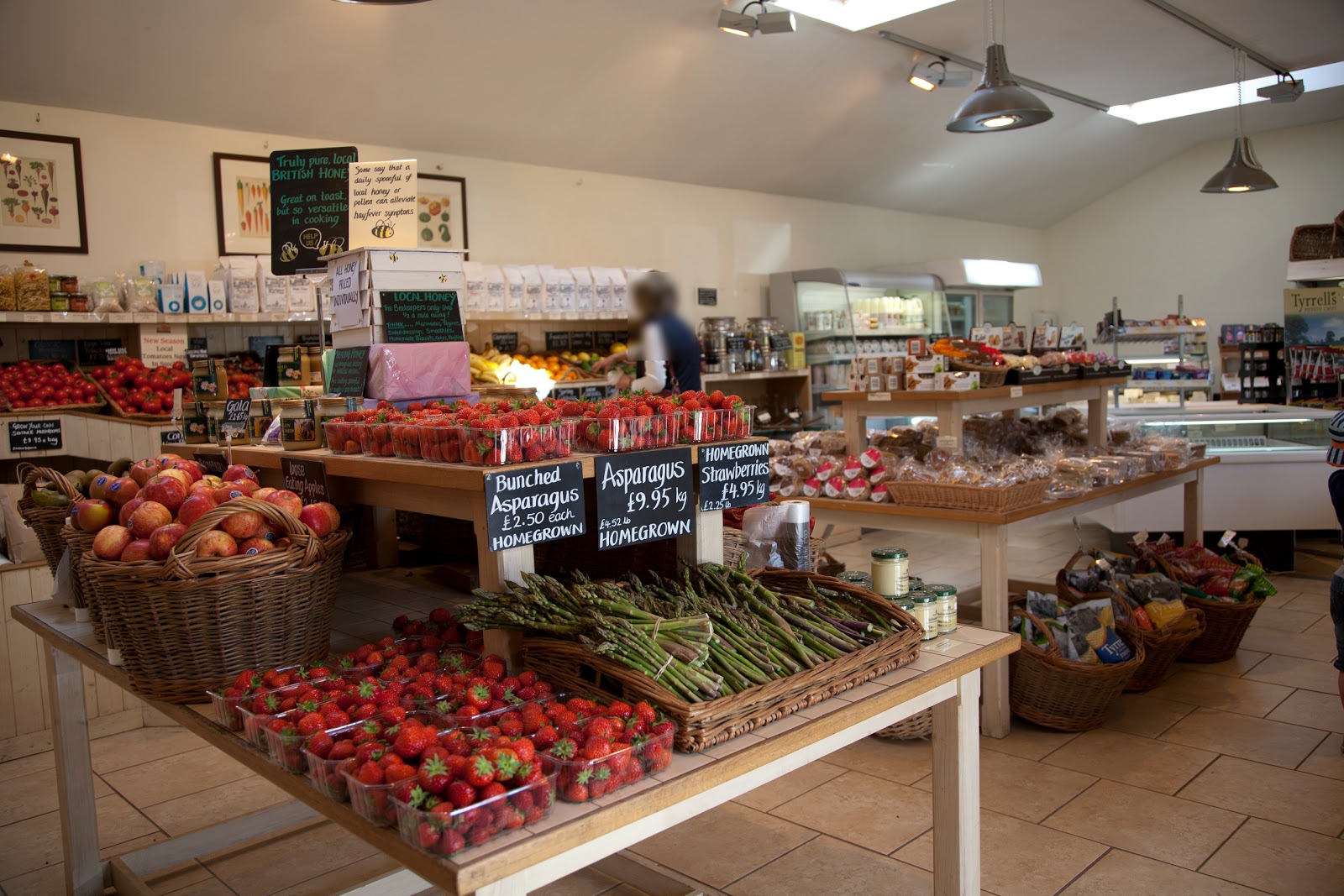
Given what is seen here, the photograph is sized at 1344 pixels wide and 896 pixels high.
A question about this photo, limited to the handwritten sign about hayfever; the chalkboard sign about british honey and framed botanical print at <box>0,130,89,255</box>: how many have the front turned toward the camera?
3

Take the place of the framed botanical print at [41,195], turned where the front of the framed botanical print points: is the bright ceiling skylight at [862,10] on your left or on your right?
on your left

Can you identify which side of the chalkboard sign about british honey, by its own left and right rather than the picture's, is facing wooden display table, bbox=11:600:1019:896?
front

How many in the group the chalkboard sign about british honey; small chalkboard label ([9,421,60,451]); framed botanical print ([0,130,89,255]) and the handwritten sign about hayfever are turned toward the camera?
4

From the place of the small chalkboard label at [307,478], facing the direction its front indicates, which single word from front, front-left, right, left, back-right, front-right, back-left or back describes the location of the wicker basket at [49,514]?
right

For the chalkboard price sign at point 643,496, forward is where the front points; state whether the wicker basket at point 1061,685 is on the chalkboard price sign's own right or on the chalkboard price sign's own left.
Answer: on the chalkboard price sign's own left

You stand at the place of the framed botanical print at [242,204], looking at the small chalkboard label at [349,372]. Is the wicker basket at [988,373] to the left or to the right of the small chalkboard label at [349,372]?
left

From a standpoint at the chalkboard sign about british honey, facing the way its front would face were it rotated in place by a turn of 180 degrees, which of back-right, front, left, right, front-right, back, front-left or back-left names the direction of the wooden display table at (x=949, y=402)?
right

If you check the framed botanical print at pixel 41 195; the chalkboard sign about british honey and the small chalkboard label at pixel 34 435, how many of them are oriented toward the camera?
3

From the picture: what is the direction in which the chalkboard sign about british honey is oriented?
toward the camera

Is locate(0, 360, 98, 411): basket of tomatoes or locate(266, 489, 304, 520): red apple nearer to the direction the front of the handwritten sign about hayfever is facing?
the red apple

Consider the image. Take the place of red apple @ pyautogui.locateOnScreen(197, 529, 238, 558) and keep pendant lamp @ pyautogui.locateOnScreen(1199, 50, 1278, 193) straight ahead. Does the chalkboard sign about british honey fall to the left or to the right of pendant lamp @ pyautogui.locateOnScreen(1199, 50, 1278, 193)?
left

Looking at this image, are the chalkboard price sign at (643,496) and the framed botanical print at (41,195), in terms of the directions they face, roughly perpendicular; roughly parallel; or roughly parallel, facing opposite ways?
roughly parallel

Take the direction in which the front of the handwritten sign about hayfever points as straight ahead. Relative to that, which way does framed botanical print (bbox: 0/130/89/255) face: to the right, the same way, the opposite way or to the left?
the same way

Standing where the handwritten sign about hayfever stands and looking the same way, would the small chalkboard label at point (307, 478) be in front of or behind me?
in front

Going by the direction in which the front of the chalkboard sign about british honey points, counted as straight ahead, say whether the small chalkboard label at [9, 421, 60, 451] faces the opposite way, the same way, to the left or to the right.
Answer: the same way

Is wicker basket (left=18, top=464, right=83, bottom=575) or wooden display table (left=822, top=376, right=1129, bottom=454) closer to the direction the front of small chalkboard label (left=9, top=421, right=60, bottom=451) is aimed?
the wicker basket

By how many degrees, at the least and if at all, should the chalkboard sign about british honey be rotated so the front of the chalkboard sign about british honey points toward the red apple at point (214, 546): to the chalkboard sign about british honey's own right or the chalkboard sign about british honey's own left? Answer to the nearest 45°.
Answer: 0° — it already faces it
